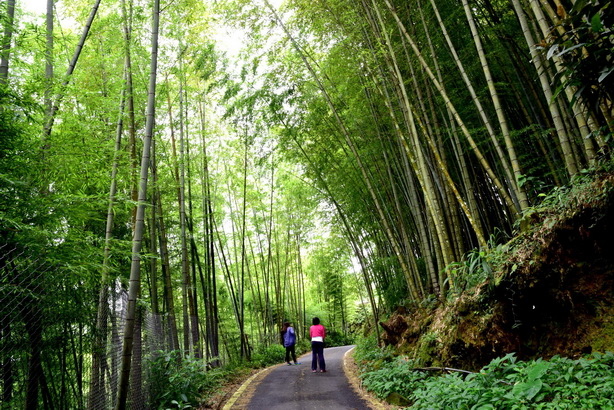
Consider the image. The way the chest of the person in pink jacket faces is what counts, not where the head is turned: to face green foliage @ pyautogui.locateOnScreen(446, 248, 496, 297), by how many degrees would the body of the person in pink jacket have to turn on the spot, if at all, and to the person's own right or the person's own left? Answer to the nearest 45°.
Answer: approximately 135° to the person's own right

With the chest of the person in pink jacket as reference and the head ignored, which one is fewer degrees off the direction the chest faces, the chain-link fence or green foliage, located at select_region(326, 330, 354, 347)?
the green foliage

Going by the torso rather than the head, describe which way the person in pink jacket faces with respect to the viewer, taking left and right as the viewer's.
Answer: facing away from the viewer

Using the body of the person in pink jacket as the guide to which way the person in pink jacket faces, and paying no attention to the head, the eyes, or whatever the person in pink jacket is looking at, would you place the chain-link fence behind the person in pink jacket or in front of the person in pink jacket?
behind

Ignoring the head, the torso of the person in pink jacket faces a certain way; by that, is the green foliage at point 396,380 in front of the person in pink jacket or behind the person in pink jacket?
behind

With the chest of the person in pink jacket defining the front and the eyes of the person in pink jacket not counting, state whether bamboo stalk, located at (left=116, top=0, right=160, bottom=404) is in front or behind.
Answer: behind

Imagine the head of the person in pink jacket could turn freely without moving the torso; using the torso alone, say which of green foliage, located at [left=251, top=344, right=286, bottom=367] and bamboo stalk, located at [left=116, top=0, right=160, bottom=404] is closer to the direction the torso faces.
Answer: the green foliage

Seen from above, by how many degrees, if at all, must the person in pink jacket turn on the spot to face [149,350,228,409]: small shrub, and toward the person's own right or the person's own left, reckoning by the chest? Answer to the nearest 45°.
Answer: approximately 135° to the person's own left
